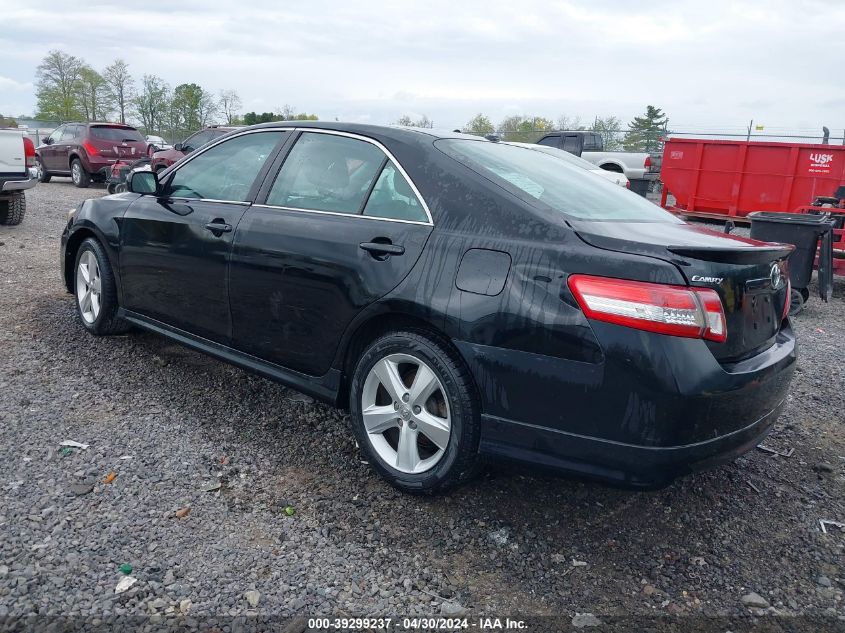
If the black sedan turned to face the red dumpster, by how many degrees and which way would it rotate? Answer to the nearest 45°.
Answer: approximately 90° to its right

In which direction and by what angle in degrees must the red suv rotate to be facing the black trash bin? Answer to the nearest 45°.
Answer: approximately 180°

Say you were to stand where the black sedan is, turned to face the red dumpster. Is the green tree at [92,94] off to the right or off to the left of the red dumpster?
left

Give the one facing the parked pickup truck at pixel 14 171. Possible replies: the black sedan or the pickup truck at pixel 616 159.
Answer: the black sedan

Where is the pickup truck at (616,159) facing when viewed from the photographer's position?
facing away from the viewer and to the left of the viewer

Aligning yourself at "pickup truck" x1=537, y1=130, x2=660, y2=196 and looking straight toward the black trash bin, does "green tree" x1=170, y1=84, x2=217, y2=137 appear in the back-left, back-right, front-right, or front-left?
back-right

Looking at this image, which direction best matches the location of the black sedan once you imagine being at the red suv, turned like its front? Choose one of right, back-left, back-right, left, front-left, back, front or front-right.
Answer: back-left

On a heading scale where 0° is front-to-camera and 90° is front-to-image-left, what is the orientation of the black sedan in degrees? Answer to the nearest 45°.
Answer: approximately 135°

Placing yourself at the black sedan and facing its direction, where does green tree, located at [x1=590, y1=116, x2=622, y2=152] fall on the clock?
The green tree is roughly at 2 o'clock from the black sedan.

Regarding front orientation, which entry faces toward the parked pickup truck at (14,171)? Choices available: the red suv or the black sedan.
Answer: the black sedan

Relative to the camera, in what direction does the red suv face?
facing away from the viewer and to the left of the viewer

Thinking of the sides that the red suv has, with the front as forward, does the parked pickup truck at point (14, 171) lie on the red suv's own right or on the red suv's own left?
on the red suv's own left

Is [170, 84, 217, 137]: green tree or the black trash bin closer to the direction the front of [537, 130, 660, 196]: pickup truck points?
the green tree
